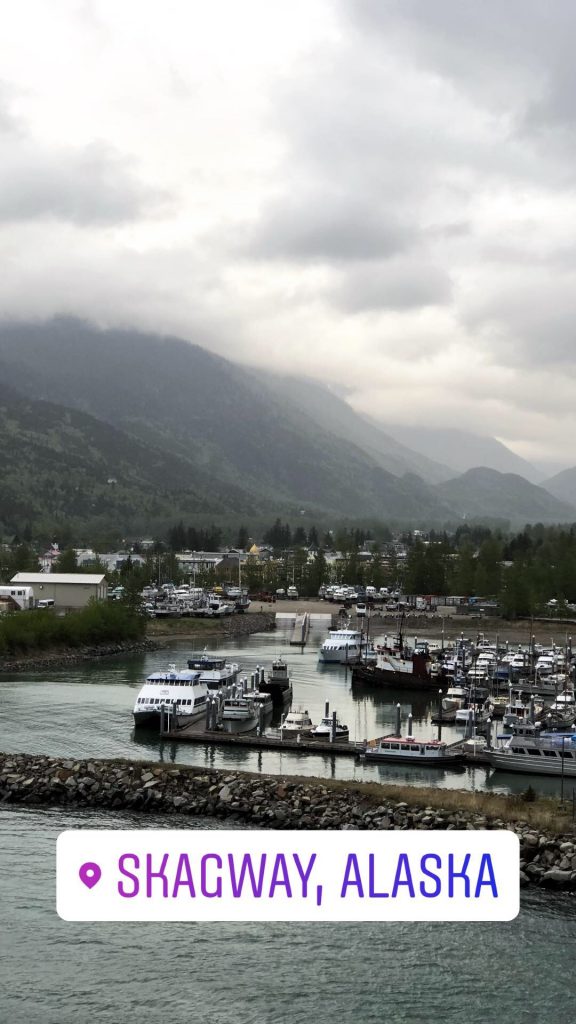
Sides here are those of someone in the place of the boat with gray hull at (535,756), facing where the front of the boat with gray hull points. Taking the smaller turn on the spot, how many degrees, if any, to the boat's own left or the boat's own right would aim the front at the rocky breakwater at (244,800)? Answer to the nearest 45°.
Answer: approximately 45° to the boat's own left

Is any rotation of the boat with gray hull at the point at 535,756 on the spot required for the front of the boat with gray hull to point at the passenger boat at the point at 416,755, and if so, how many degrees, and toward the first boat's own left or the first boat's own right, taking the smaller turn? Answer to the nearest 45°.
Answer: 0° — it already faces it

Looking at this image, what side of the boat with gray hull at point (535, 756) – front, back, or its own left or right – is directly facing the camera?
left

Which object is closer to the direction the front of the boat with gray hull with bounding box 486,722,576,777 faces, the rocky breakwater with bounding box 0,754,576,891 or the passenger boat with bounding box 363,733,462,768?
the passenger boat
